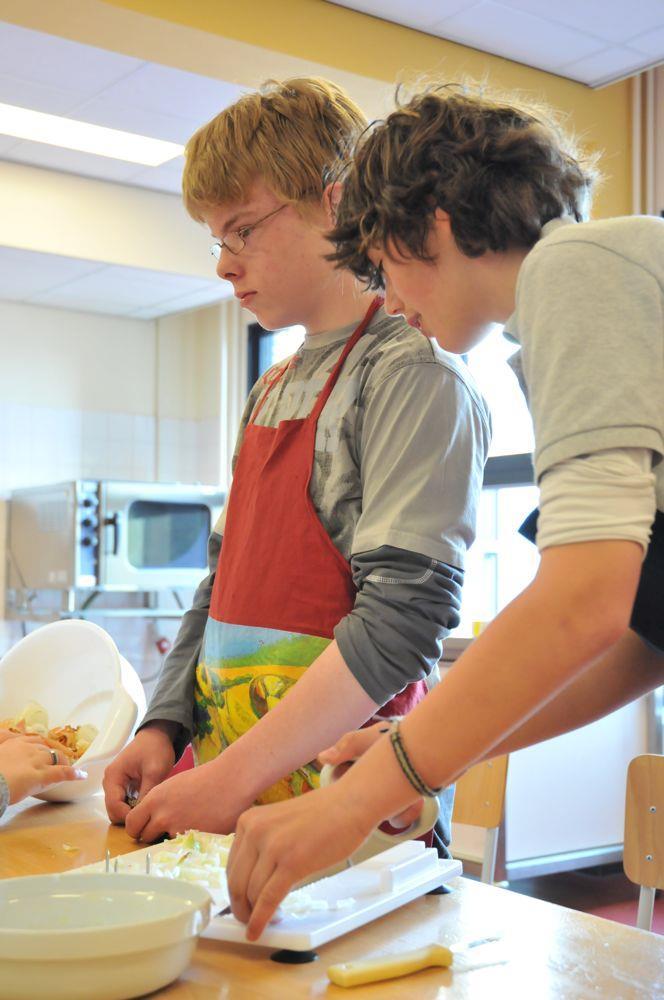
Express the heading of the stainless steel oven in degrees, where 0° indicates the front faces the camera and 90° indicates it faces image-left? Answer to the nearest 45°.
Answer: approximately 315°

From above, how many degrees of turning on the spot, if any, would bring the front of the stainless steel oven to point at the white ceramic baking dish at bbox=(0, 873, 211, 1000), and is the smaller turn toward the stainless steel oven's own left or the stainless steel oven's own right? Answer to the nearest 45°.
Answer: approximately 45° to the stainless steel oven's own right
